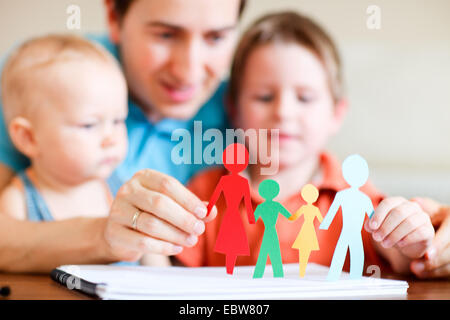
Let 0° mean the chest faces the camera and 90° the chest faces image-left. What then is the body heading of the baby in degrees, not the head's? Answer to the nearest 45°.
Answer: approximately 315°

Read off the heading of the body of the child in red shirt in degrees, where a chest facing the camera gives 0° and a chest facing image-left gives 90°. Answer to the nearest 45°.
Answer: approximately 0°
